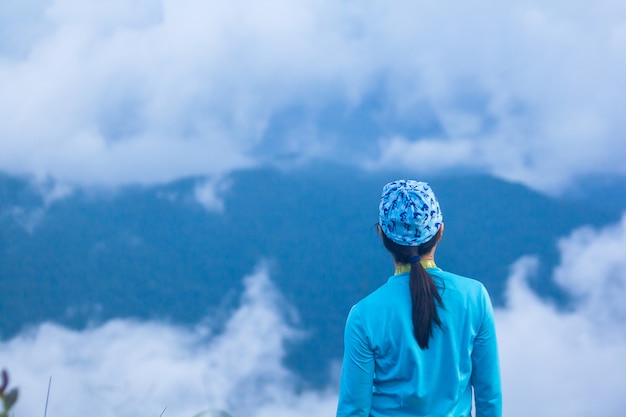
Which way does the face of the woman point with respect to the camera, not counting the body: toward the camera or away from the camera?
away from the camera

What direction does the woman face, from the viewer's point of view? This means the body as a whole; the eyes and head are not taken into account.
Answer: away from the camera
